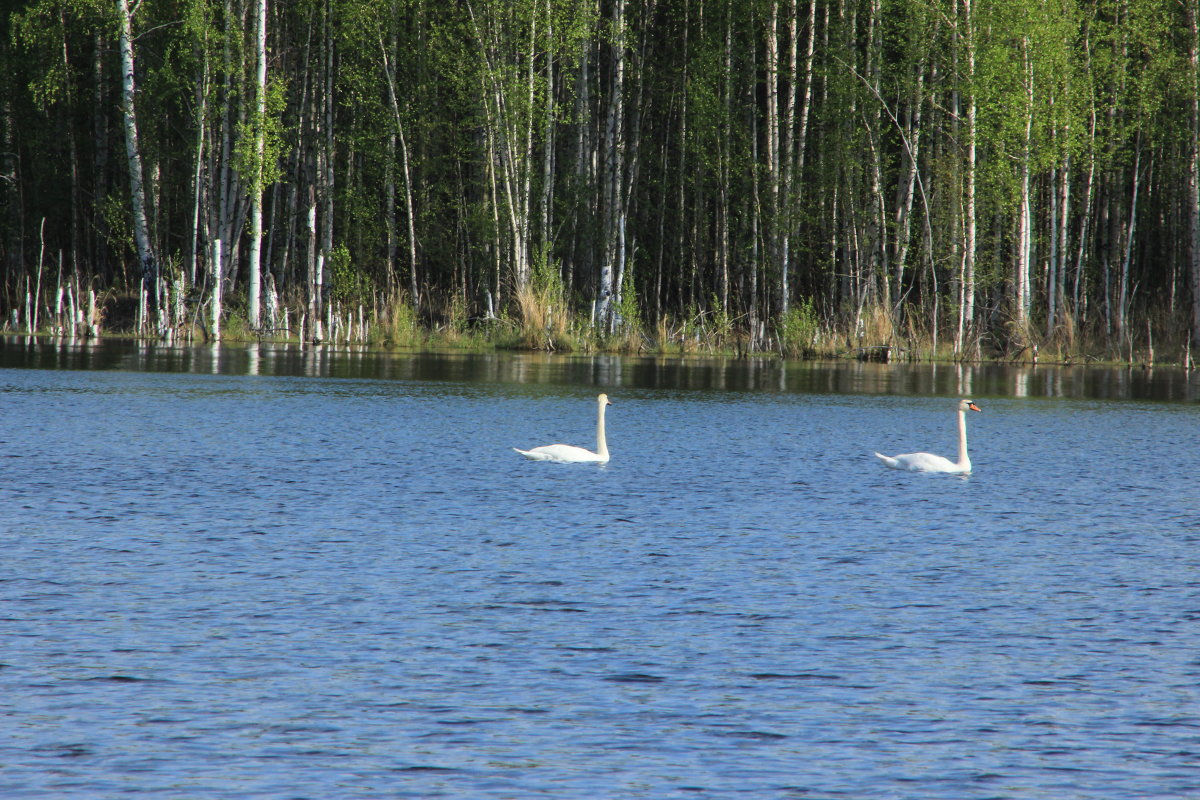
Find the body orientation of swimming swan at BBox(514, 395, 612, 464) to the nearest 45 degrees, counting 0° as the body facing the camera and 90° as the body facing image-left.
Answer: approximately 270°
